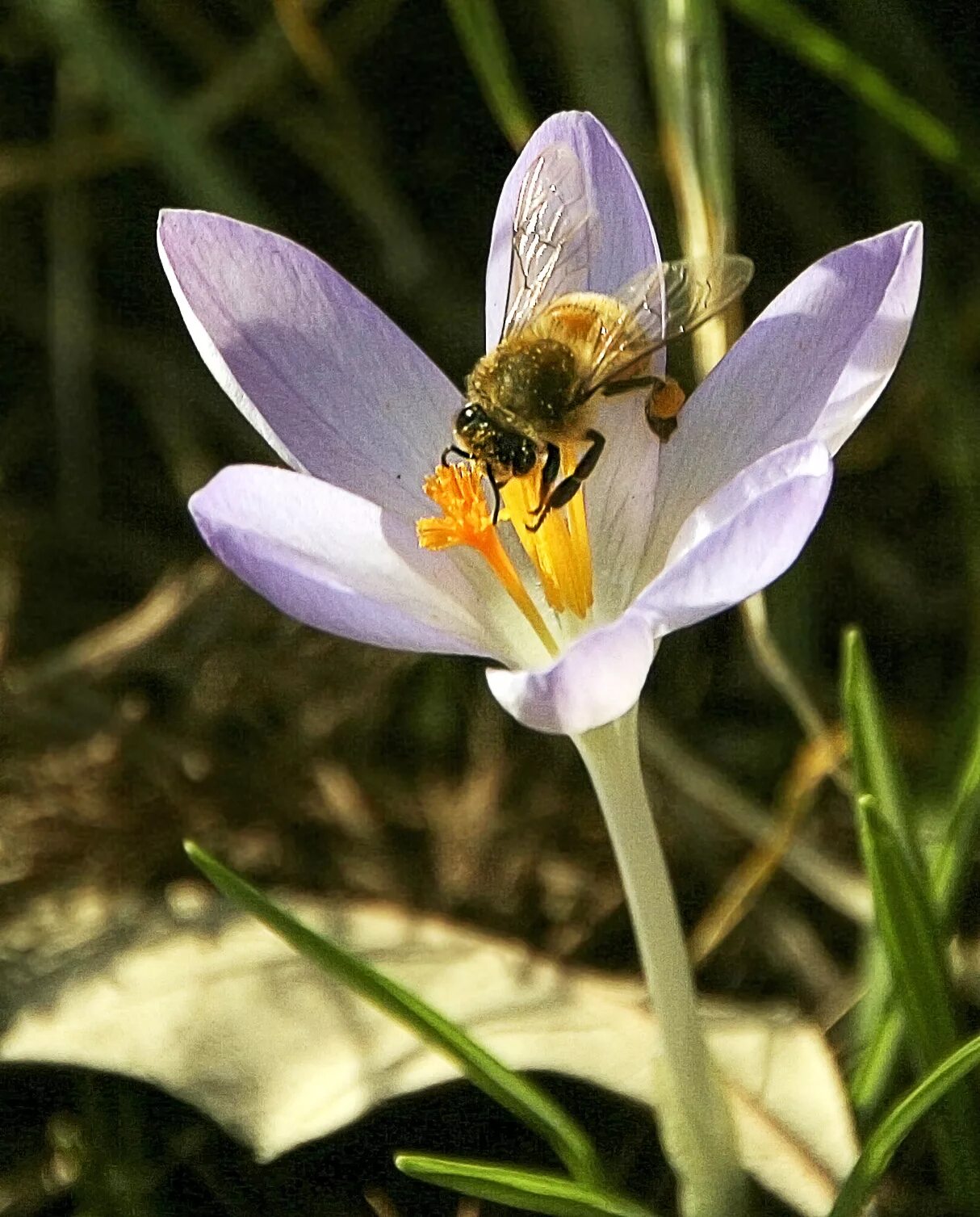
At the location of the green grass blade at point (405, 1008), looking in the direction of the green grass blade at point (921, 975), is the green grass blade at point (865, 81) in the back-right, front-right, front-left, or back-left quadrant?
front-left

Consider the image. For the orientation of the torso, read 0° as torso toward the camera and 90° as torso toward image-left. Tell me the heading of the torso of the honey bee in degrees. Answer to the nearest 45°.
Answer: approximately 45°
